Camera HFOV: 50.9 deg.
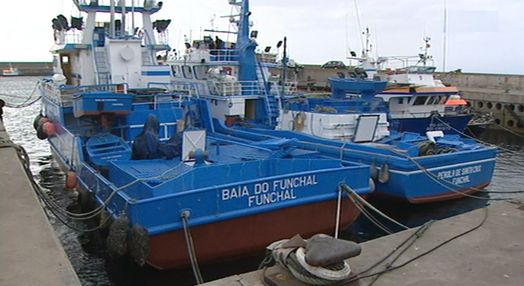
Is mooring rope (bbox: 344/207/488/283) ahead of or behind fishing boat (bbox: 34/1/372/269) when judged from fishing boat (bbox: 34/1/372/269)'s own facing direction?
behind

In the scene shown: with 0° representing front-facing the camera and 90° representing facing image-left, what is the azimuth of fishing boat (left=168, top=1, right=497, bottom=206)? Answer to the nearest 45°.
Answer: approximately 135°

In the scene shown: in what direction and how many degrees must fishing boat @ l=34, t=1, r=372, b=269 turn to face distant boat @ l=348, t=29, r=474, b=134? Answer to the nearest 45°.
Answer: approximately 90° to its right

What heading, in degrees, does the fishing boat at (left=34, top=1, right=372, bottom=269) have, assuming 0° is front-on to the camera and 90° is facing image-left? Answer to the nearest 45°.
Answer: approximately 135°

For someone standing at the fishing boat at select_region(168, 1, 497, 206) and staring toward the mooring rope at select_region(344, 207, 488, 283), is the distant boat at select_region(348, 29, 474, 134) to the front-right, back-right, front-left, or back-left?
back-left

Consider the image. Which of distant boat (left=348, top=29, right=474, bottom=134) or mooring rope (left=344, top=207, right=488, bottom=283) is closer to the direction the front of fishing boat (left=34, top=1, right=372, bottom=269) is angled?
the distant boat

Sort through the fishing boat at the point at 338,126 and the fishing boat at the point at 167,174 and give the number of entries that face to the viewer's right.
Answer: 0

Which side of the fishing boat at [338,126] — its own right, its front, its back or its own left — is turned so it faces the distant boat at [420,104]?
right
